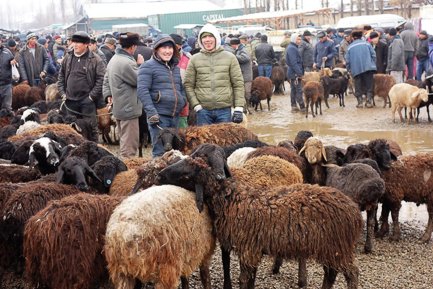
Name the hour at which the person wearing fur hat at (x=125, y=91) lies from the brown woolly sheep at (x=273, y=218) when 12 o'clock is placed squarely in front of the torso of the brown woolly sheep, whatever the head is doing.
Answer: The person wearing fur hat is roughly at 2 o'clock from the brown woolly sheep.

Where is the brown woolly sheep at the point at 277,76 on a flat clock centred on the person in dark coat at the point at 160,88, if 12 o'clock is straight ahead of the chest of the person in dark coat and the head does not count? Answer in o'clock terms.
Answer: The brown woolly sheep is roughly at 8 o'clock from the person in dark coat.

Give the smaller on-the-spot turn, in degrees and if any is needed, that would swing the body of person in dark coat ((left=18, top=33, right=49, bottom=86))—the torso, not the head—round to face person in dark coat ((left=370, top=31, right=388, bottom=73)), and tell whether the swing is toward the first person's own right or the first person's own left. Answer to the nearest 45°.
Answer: approximately 90° to the first person's own left

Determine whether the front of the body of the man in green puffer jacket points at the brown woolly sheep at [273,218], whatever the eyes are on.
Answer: yes

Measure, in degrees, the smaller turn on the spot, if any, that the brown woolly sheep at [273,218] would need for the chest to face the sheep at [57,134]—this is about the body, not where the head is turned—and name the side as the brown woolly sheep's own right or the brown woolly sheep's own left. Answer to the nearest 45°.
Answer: approximately 45° to the brown woolly sheep's own right

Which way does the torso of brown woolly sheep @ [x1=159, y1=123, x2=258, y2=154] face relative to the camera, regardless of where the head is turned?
to the viewer's left

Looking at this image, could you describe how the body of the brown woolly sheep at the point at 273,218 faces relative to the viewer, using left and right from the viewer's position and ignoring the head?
facing to the left of the viewer

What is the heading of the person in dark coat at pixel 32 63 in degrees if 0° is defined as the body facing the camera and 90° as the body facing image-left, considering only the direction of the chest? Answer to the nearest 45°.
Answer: approximately 0°

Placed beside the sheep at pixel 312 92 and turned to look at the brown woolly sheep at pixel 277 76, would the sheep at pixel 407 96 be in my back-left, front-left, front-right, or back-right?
back-right
